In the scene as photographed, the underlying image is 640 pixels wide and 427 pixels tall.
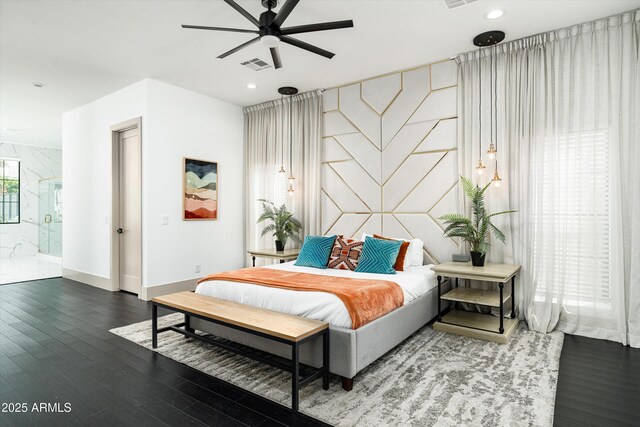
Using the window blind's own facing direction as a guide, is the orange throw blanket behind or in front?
in front

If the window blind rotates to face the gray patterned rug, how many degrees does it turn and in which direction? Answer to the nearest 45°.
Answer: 0° — it already faces it

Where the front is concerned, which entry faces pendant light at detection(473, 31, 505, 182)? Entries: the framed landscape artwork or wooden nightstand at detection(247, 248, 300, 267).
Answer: the framed landscape artwork

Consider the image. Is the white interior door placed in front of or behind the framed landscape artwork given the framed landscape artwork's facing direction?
behind

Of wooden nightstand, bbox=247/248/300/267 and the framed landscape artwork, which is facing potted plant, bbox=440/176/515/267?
the framed landscape artwork

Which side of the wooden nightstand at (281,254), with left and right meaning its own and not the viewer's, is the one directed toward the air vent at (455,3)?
left

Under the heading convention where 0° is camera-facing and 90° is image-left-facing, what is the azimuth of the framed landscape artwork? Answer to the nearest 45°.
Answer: approximately 315°

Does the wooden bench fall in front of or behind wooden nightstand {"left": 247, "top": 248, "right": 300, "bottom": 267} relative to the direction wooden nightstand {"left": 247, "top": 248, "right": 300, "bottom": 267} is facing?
in front

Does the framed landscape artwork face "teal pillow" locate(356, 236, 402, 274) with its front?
yes

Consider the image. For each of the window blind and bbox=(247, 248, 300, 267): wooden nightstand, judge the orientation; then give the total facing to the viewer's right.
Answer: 0

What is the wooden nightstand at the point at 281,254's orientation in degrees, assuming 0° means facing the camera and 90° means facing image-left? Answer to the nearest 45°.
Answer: approximately 45°

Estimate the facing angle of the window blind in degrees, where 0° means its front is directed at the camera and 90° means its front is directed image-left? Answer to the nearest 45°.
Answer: approximately 45°

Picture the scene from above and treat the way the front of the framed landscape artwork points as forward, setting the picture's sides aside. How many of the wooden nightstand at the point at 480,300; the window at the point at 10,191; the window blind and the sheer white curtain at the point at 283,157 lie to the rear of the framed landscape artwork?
1

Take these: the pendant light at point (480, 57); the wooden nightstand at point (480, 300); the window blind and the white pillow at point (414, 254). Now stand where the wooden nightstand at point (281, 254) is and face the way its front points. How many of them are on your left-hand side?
4
